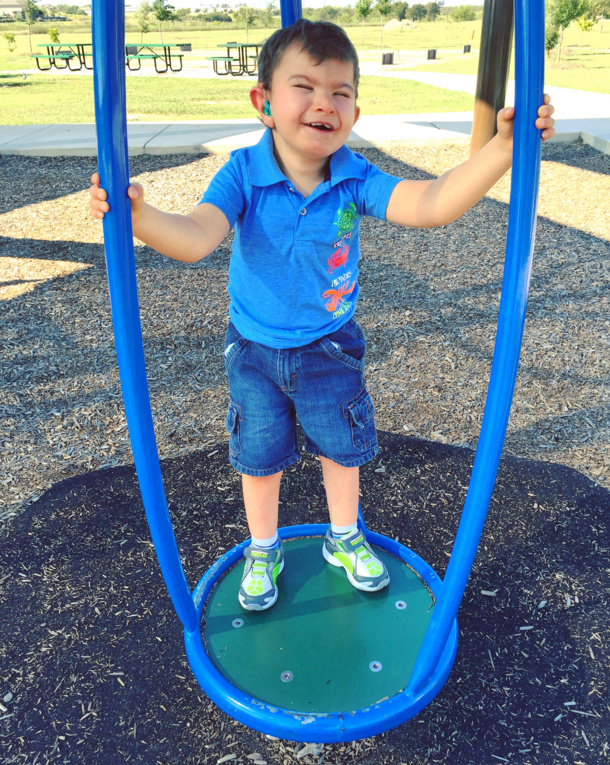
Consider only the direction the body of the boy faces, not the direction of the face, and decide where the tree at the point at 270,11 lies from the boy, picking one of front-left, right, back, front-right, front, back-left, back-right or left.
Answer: back

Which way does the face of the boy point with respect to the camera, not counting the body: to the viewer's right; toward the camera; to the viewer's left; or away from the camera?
toward the camera

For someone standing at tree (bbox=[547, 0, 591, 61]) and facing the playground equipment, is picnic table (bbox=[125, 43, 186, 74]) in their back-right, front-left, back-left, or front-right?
front-right

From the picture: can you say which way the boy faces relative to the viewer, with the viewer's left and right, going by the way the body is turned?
facing the viewer

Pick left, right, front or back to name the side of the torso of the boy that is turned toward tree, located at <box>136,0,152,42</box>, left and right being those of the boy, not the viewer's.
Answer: back

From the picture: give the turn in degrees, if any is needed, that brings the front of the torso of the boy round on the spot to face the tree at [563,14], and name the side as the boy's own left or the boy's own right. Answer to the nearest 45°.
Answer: approximately 180°

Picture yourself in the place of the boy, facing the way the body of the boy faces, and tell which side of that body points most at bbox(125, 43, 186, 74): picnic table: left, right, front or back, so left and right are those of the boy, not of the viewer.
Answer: back

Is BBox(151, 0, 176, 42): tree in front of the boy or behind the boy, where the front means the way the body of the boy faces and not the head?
behind

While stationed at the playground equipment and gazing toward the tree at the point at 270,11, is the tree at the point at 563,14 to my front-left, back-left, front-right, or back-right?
front-right
